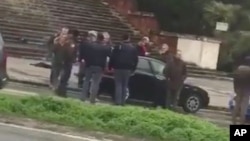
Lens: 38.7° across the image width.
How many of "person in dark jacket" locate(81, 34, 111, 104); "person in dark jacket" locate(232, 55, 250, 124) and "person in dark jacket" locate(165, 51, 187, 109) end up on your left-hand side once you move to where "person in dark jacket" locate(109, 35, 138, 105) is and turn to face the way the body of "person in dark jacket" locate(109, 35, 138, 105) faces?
1

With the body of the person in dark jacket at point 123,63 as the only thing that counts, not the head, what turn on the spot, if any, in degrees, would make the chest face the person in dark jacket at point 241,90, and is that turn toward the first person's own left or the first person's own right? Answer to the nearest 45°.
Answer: approximately 90° to the first person's own right

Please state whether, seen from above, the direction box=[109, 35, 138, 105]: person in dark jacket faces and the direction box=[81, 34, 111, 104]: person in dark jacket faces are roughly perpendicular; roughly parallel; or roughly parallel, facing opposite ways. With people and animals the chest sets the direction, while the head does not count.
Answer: roughly parallel

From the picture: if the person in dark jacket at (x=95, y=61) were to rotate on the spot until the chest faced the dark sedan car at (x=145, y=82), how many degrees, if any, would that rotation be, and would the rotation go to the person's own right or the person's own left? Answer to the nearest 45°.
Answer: approximately 45° to the person's own right

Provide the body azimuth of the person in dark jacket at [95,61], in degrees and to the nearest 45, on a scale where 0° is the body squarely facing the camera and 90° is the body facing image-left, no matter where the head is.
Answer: approximately 180°

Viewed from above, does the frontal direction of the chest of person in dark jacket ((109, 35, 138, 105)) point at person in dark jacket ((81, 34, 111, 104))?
no

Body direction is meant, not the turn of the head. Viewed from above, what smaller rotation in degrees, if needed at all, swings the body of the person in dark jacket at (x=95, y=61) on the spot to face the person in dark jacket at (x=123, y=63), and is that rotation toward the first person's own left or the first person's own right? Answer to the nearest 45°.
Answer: approximately 90° to the first person's own right

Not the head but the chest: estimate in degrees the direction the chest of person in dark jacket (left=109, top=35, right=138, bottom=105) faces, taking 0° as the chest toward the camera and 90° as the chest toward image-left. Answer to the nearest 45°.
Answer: approximately 180°

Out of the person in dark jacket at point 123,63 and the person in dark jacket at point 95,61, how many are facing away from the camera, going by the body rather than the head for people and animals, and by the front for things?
2

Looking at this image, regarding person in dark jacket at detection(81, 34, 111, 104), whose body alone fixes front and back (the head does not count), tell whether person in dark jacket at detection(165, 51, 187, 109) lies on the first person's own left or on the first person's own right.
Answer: on the first person's own right

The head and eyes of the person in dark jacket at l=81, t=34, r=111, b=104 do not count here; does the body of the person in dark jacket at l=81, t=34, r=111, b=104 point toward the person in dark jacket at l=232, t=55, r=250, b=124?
no

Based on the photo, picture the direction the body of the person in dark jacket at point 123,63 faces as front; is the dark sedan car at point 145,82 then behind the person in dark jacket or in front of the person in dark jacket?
in front
